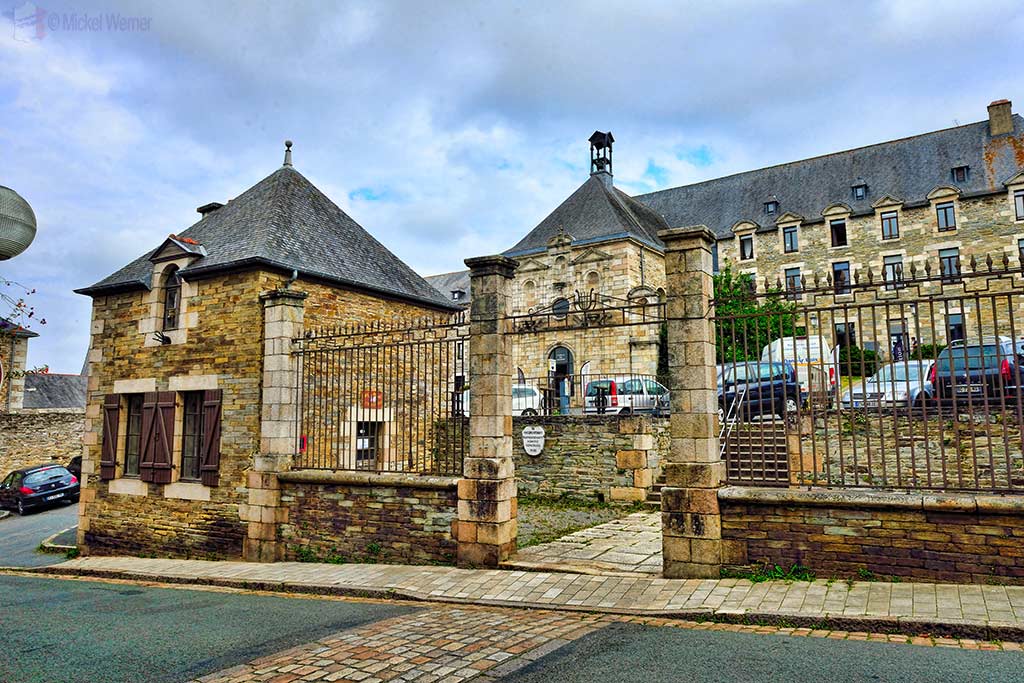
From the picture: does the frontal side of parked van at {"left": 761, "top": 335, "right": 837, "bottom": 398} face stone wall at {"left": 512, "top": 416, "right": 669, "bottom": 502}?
no

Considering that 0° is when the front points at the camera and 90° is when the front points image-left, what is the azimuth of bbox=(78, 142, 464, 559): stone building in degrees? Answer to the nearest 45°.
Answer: approximately 45°

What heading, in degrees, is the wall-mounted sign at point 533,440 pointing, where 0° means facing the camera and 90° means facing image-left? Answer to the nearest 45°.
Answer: approximately 0°

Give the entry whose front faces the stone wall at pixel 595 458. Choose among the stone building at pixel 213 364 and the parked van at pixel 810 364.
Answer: the parked van

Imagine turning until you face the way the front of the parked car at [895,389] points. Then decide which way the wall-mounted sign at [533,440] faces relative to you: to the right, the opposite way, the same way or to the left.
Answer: to the left

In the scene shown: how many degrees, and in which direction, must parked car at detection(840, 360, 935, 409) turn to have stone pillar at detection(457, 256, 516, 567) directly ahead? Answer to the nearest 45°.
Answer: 0° — it already faces it

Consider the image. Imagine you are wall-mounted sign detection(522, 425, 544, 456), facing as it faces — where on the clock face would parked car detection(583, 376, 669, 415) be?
The parked car is roughly at 7 o'clock from the wall-mounted sign.
